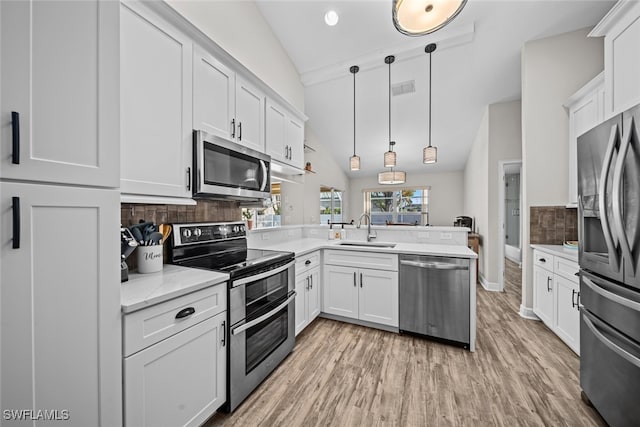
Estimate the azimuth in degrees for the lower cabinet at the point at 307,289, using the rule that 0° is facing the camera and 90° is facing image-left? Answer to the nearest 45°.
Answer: approximately 315°

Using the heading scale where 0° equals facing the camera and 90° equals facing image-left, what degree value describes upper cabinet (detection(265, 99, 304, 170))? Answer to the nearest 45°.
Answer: approximately 315°

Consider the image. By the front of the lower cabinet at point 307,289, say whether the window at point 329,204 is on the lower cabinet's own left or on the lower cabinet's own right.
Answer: on the lower cabinet's own left

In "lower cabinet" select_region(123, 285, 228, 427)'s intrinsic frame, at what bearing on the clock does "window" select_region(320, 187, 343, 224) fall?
The window is roughly at 9 o'clock from the lower cabinet.

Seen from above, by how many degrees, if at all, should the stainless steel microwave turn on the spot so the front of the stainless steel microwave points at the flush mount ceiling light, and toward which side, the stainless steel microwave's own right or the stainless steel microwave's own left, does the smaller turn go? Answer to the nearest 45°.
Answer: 0° — it already faces it

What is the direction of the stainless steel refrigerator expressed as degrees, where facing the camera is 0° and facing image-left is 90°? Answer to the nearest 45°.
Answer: approximately 45°

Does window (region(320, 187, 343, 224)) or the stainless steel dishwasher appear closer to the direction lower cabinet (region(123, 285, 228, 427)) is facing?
the stainless steel dishwasher

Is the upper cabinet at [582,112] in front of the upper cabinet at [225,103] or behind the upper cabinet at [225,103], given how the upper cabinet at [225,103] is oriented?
in front

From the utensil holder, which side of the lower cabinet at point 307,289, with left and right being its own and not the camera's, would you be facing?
right
